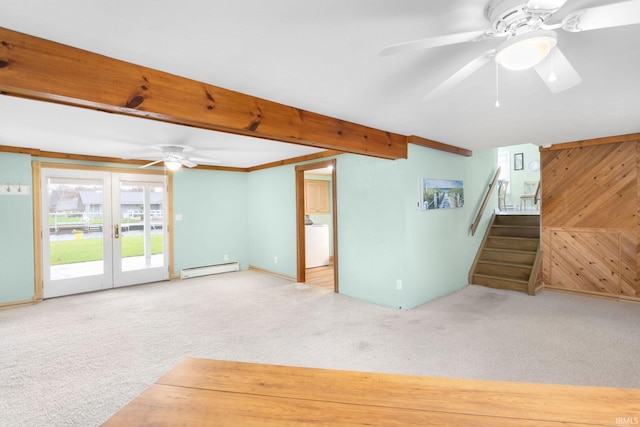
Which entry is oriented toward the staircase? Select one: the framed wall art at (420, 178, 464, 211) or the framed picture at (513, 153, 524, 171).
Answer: the framed picture

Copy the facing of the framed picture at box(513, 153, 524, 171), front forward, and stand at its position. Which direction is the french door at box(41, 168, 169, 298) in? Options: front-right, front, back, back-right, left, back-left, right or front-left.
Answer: front-right

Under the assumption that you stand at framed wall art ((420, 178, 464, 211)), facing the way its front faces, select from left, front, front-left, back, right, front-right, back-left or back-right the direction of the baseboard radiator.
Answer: back-right

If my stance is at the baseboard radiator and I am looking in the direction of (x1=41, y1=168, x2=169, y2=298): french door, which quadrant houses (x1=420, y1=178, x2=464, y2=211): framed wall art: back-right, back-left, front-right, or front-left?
back-left

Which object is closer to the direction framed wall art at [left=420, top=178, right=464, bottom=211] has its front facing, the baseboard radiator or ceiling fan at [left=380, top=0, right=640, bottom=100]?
the ceiling fan

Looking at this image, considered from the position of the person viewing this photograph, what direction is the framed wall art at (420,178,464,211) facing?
facing the viewer and to the right of the viewer

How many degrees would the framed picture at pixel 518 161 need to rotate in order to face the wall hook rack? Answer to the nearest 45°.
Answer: approximately 45° to its right

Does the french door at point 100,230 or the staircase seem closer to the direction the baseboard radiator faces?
the staircase

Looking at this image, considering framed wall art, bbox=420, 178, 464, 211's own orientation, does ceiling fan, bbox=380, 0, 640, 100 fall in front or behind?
in front

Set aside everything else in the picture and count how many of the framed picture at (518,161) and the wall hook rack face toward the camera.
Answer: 2
